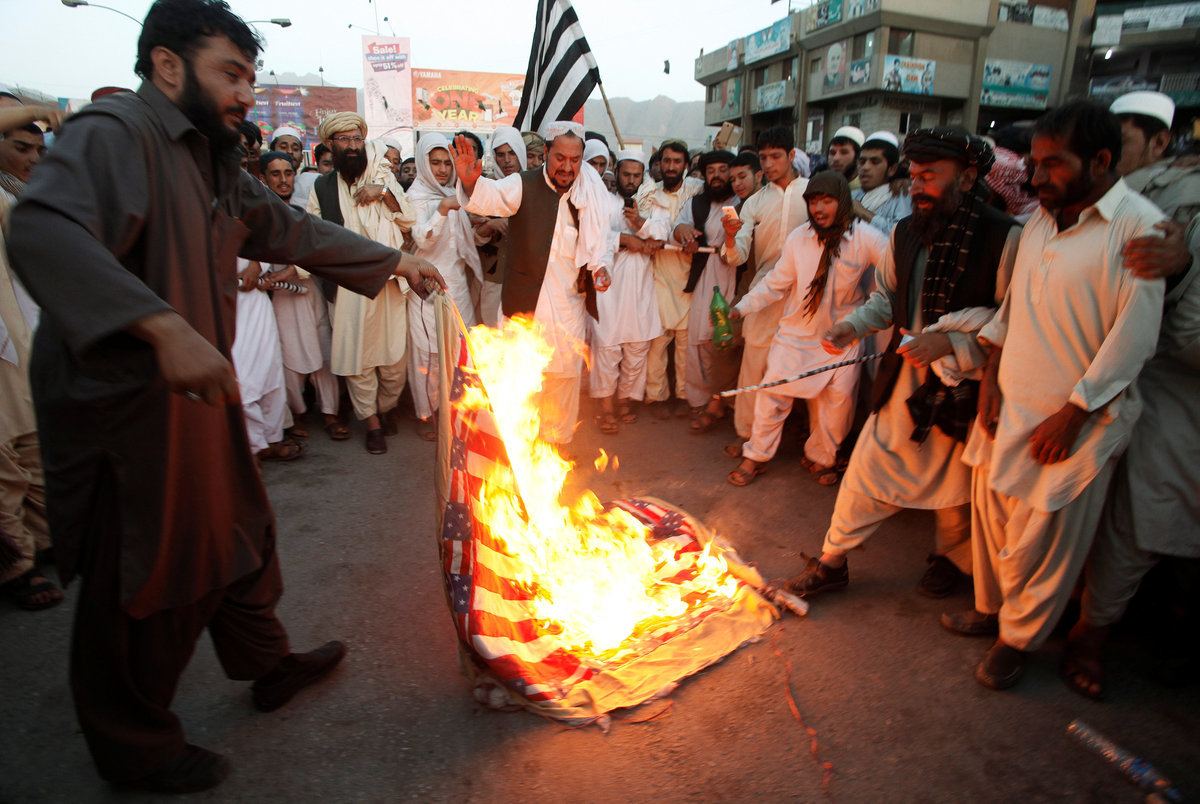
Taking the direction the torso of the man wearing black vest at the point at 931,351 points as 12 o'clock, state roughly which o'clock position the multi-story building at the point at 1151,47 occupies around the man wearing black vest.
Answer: The multi-story building is roughly at 5 o'clock from the man wearing black vest.

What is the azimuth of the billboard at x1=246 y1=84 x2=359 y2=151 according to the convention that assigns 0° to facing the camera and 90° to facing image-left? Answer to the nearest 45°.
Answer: approximately 0°

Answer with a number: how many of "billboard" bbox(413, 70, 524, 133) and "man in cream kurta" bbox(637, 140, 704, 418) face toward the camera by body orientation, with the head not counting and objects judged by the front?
2

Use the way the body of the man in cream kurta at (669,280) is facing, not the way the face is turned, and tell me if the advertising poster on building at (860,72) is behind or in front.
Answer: behind

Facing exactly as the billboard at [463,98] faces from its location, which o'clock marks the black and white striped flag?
The black and white striped flag is roughly at 12 o'clock from the billboard.

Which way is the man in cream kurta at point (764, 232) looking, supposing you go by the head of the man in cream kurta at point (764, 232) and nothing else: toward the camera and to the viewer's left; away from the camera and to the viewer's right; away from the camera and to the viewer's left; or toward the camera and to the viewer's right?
toward the camera and to the viewer's left
